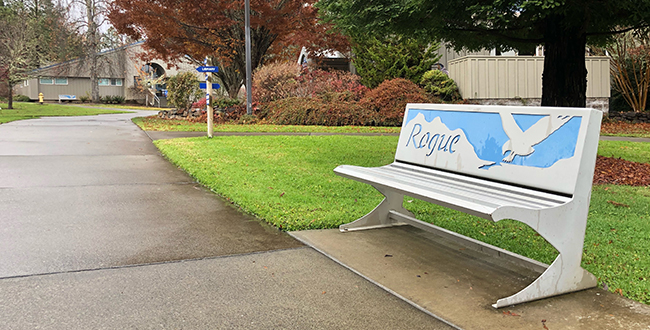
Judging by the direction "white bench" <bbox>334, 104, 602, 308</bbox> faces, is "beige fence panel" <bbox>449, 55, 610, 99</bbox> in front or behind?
behind

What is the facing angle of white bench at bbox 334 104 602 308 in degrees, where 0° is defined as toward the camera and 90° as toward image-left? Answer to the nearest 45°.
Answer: approximately 45°

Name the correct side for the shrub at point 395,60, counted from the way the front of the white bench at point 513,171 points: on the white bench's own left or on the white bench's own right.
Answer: on the white bench's own right

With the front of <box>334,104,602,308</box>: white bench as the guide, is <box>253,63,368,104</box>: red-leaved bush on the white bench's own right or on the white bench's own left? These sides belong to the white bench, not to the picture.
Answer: on the white bench's own right

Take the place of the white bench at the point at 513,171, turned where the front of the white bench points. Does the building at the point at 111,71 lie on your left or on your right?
on your right

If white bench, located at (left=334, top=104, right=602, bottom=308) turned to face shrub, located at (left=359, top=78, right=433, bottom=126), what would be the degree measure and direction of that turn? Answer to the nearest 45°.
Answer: approximately 135° to its right

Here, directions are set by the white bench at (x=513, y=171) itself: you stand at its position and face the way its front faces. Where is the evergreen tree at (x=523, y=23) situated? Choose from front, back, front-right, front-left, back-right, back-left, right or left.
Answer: back-right
